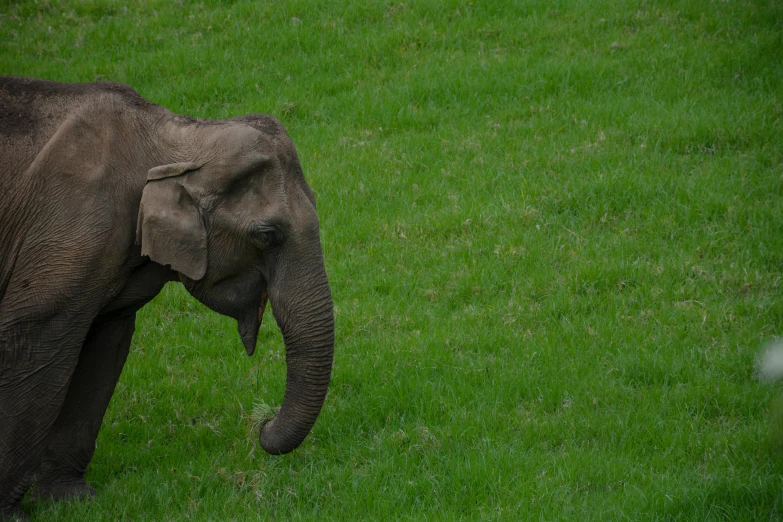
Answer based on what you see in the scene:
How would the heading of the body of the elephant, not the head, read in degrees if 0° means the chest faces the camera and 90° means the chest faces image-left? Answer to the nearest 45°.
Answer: approximately 270°
